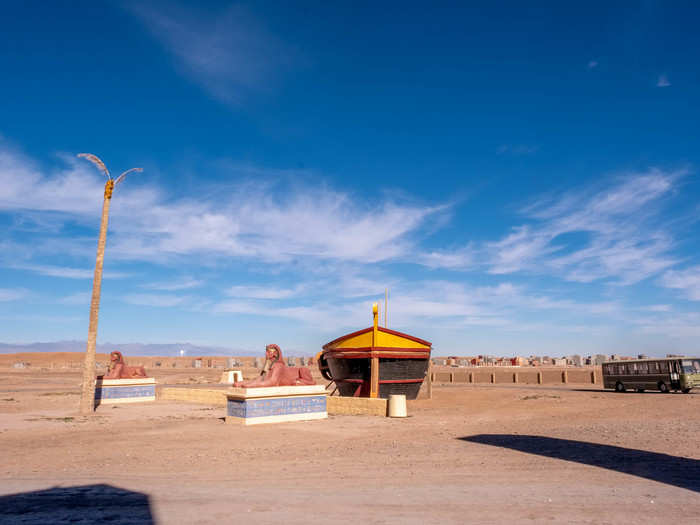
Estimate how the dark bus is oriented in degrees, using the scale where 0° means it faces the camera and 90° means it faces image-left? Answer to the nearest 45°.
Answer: approximately 315°

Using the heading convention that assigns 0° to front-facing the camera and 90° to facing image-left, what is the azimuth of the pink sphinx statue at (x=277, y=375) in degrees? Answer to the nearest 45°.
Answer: approximately 90°

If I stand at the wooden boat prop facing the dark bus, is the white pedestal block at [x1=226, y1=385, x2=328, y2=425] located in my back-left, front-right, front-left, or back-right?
back-right

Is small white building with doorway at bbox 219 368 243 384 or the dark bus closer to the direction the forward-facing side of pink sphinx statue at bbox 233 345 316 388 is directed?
the small white building with doorway

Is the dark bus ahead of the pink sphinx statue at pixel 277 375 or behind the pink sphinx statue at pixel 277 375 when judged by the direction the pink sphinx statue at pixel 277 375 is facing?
behind

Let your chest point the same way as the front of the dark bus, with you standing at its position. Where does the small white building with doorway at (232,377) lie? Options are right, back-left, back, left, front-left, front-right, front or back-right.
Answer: back-right

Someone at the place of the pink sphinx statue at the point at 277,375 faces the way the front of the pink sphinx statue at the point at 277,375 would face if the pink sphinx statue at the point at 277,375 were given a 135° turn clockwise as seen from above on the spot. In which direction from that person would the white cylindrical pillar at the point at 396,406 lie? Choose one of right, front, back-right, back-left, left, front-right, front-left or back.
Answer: front-right

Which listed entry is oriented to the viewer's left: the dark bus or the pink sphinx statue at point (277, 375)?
the pink sphinx statue

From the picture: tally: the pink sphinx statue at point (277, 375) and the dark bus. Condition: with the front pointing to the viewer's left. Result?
1
